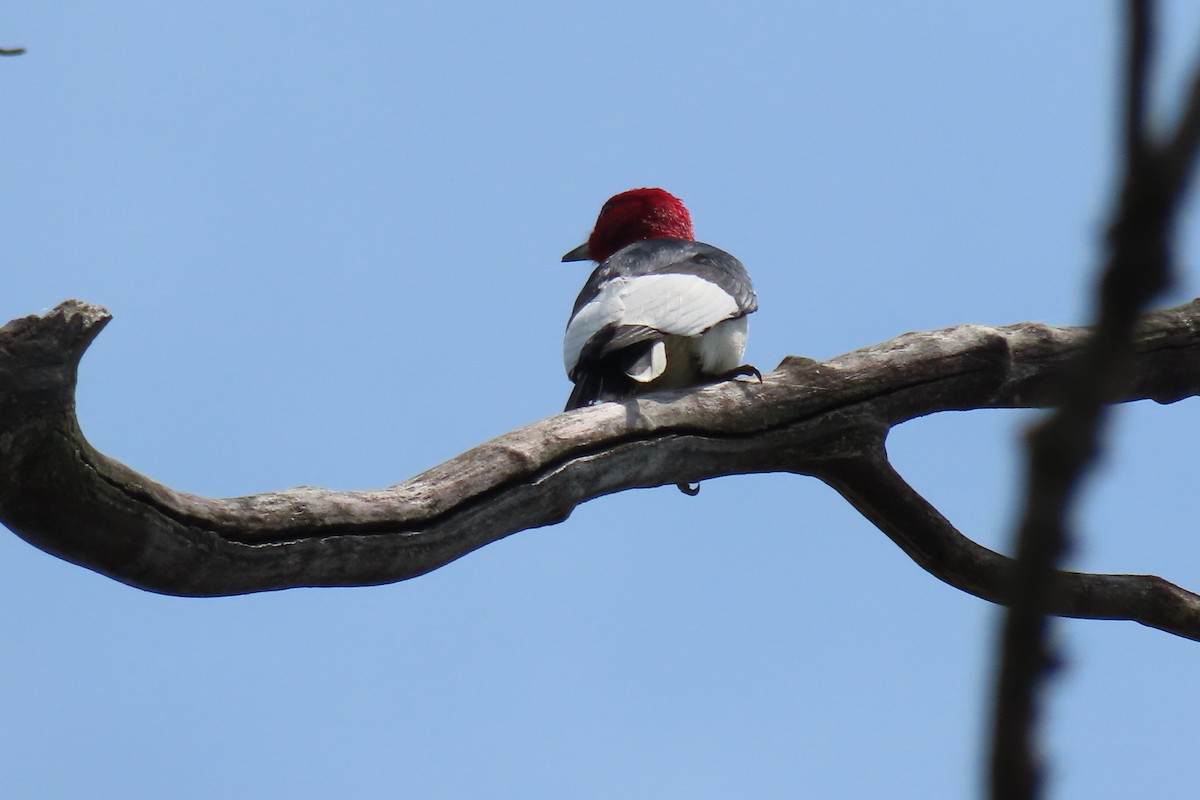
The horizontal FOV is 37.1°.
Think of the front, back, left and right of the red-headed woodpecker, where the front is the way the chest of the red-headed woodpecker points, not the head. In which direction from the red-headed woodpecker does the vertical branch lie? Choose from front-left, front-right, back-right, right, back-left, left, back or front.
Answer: back-right

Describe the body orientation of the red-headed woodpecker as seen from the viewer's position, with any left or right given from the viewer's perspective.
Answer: facing away from the viewer and to the right of the viewer
